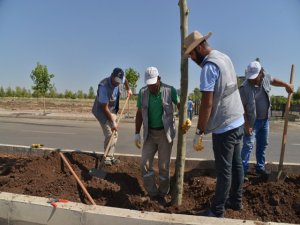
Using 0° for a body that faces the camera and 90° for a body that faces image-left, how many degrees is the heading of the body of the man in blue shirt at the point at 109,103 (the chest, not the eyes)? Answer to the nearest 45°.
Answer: approximately 315°

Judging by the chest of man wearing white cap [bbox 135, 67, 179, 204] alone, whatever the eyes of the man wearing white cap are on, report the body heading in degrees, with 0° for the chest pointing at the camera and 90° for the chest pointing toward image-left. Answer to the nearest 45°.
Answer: approximately 0°

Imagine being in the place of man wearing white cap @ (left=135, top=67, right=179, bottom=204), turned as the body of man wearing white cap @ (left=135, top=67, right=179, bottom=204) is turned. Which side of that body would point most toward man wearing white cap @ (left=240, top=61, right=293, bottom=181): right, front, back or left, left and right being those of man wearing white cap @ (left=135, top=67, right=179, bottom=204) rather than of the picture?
left

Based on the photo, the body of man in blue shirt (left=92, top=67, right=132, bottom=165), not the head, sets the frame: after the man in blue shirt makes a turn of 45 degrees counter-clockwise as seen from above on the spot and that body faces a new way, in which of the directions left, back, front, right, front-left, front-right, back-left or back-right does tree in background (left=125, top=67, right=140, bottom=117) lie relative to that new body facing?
left

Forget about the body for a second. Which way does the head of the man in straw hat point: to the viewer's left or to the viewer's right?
to the viewer's left
